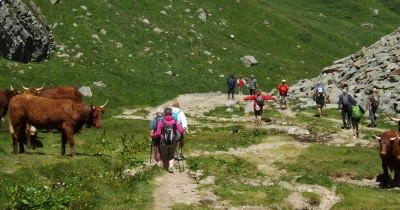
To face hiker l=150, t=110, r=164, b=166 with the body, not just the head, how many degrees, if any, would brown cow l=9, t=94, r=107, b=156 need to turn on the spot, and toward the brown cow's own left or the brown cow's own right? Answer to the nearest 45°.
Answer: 0° — it already faces them

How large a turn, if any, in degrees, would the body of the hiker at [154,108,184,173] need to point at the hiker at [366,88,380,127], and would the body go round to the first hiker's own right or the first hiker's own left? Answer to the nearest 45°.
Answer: approximately 45° to the first hiker's own right

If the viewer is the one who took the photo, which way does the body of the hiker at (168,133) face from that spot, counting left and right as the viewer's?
facing away from the viewer

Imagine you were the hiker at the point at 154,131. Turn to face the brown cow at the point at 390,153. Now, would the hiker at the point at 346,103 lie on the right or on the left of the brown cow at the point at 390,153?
left

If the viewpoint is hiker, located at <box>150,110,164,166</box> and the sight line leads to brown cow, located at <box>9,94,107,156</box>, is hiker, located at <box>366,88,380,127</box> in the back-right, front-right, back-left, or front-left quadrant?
back-right

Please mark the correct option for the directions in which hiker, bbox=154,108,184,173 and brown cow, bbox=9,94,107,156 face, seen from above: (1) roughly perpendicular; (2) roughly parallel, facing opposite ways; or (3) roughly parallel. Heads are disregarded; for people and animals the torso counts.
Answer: roughly perpendicular

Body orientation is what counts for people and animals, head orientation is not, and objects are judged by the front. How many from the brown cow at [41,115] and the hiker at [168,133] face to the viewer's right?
1

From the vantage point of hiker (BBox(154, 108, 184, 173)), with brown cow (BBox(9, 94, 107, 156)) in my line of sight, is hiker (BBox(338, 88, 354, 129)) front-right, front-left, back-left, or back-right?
back-right

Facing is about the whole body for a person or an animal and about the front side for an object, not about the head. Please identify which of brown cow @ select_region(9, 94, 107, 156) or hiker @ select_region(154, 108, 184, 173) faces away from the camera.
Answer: the hiker

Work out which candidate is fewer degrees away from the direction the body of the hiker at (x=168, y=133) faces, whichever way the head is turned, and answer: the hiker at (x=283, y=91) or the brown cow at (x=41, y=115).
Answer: the hiker

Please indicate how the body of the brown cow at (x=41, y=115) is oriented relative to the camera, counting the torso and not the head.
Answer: to the viewer's right
